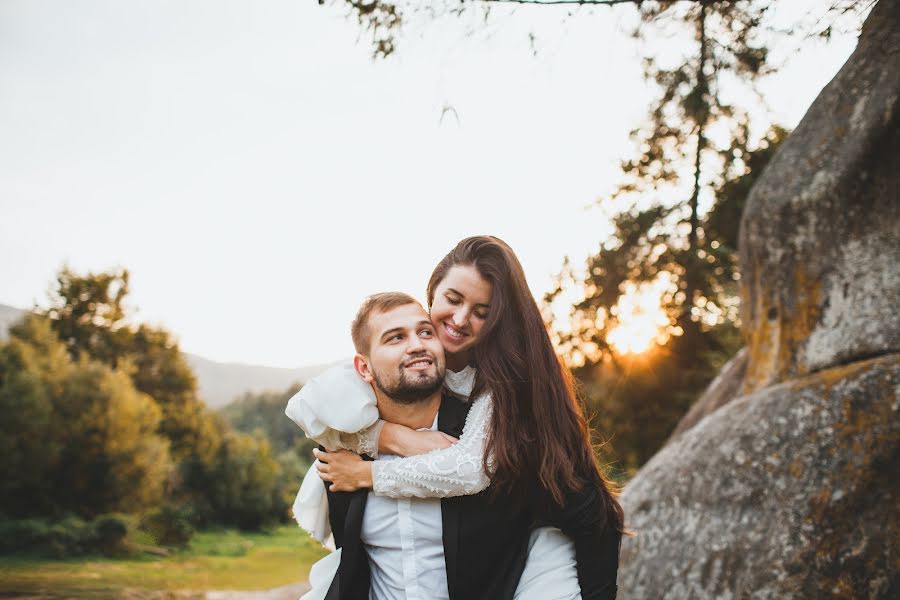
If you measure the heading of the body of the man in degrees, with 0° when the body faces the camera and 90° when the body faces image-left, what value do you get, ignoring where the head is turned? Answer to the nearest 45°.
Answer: approximately 0°

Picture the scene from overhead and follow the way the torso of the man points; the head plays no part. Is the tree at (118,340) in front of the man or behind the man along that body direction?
behind

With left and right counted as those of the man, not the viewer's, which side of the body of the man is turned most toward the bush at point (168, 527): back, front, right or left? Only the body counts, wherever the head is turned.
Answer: back

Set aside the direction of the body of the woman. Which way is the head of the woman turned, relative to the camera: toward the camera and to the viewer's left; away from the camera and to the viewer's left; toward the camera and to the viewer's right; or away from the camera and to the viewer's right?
toward the camera and to the viewer's left

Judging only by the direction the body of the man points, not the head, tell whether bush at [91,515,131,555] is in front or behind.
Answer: behind

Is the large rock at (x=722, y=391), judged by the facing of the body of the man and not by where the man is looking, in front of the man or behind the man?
behind
